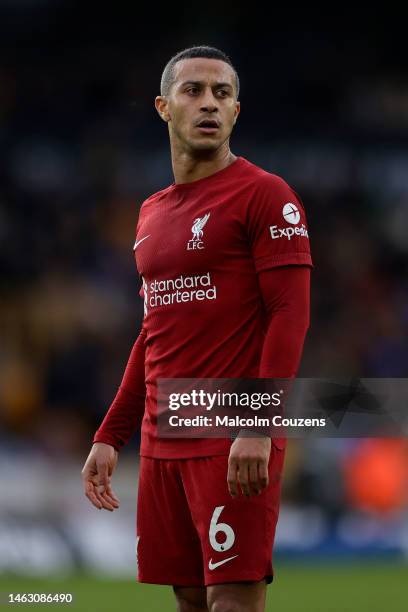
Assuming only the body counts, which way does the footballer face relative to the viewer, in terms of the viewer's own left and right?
facing the viewer and to the left of the viewer
